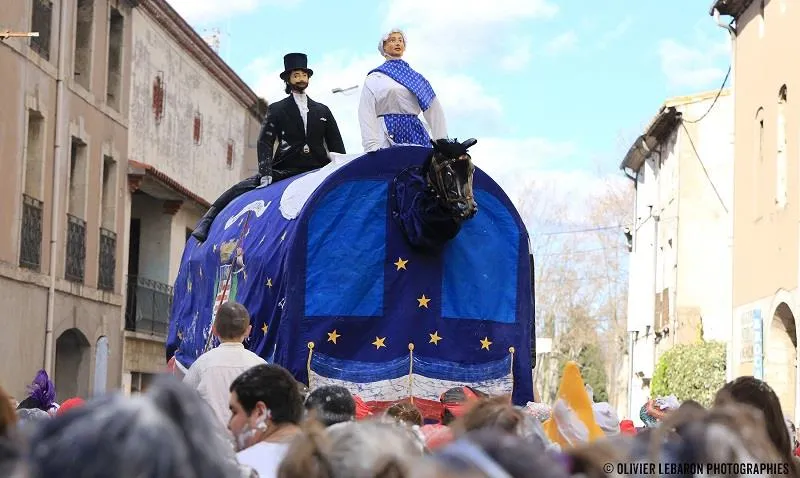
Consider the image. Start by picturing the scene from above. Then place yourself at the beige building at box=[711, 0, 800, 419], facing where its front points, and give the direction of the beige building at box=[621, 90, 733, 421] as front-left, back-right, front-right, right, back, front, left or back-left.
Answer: back-right

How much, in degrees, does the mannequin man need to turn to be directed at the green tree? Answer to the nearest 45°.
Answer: approximately 135° to its left

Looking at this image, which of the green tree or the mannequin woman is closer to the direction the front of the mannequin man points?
the mannequin woman

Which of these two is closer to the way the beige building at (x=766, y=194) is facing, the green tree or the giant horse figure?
the giant horse figure

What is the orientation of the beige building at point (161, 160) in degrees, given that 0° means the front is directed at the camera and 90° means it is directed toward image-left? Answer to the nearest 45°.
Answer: approximately 315°

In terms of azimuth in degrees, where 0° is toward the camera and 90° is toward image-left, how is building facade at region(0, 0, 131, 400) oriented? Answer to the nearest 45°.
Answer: approximately 315°

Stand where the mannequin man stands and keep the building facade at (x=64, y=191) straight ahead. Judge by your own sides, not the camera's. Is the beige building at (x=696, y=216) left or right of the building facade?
right

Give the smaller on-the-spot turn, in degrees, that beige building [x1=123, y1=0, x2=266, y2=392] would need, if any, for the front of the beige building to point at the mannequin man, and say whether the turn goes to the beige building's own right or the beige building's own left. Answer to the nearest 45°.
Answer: approximately 45° to the beige building's own right
